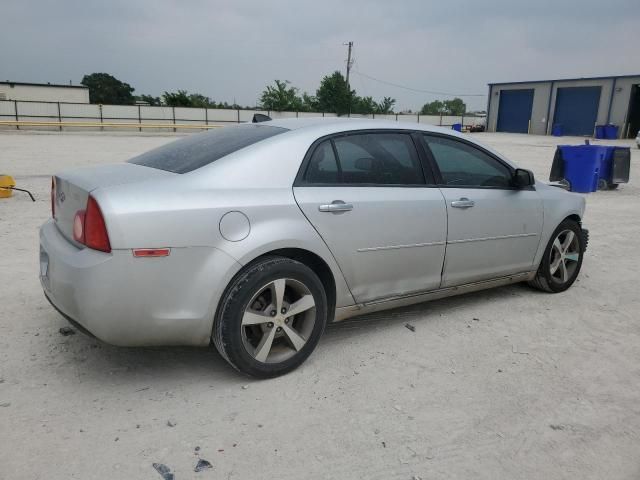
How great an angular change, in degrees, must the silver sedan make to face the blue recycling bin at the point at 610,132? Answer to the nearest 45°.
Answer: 0° — it already faces it

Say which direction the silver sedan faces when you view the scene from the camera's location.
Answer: facing away from the viewer and to the right of the viewer

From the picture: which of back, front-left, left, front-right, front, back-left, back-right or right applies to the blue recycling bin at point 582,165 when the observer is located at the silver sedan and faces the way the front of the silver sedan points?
front

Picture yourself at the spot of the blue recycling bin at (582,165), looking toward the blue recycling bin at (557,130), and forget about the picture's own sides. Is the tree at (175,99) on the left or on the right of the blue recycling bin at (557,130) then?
left

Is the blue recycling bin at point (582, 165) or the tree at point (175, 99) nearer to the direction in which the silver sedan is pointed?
the blue recycling bin

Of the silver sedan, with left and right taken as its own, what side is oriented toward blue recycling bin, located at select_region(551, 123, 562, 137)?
front

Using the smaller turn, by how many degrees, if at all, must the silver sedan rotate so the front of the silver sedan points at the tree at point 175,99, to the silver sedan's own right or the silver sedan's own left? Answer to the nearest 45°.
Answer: approximately 45° to the silver sedan's own left

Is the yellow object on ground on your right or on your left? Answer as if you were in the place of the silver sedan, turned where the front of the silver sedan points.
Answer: on your left

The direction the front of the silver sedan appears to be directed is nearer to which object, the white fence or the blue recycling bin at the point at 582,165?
the blue recycling bin

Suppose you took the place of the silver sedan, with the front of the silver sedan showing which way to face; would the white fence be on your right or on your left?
on your left

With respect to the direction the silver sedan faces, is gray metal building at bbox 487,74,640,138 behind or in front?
in front
